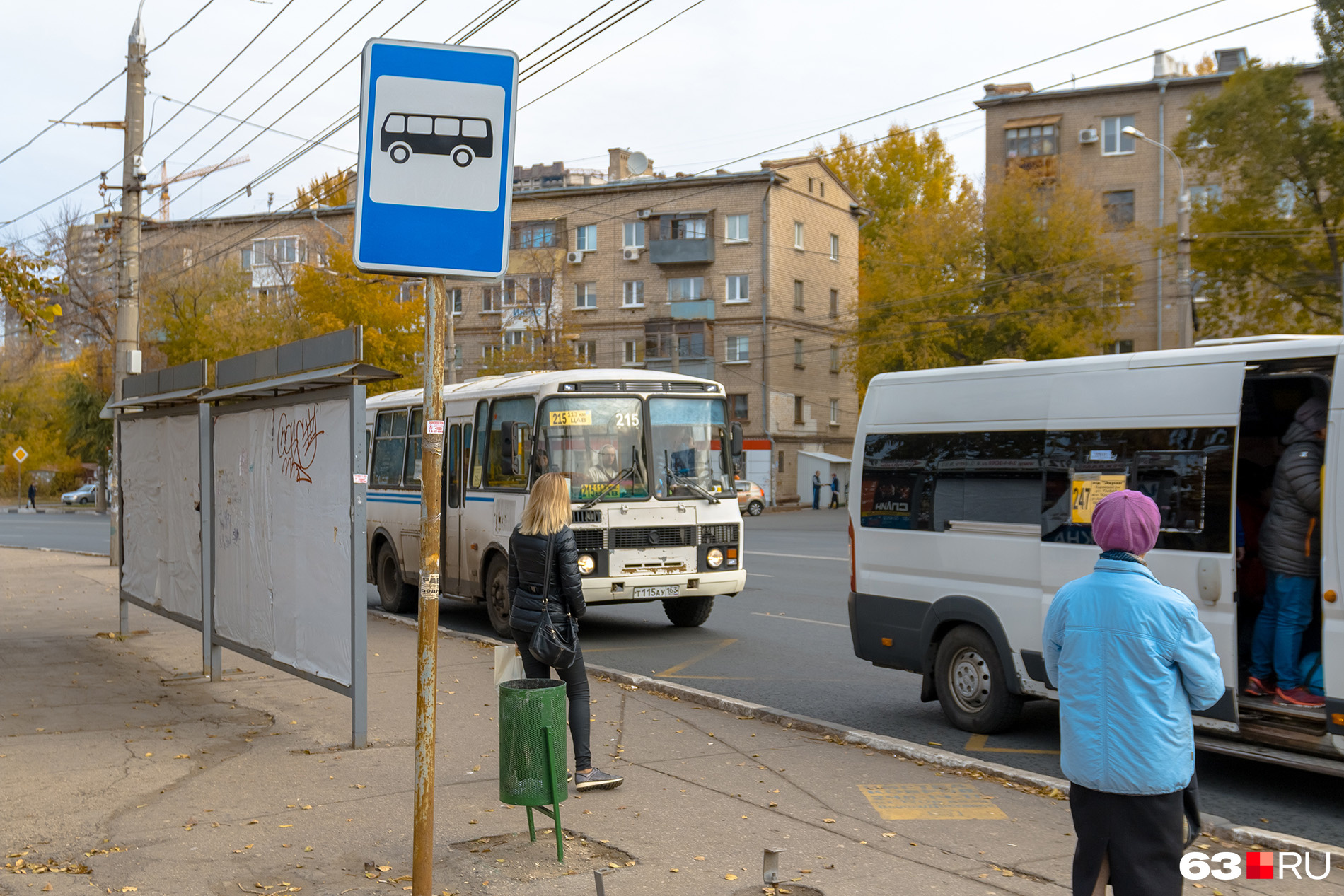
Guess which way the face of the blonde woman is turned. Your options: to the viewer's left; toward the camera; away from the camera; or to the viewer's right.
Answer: away from the camera

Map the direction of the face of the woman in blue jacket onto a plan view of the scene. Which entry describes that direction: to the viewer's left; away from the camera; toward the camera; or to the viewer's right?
away from the camera

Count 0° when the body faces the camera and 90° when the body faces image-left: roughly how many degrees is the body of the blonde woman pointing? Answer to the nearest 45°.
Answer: approximately 225°

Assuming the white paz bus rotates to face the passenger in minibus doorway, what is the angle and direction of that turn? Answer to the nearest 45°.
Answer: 0° — it already faces them

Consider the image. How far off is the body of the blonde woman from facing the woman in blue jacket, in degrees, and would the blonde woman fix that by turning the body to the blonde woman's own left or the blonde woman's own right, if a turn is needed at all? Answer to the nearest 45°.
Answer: approximately 90° to the blonde woman's own right

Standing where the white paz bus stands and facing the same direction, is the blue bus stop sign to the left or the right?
on its right

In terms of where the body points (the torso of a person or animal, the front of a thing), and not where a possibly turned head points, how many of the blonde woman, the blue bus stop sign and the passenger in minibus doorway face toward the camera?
1
